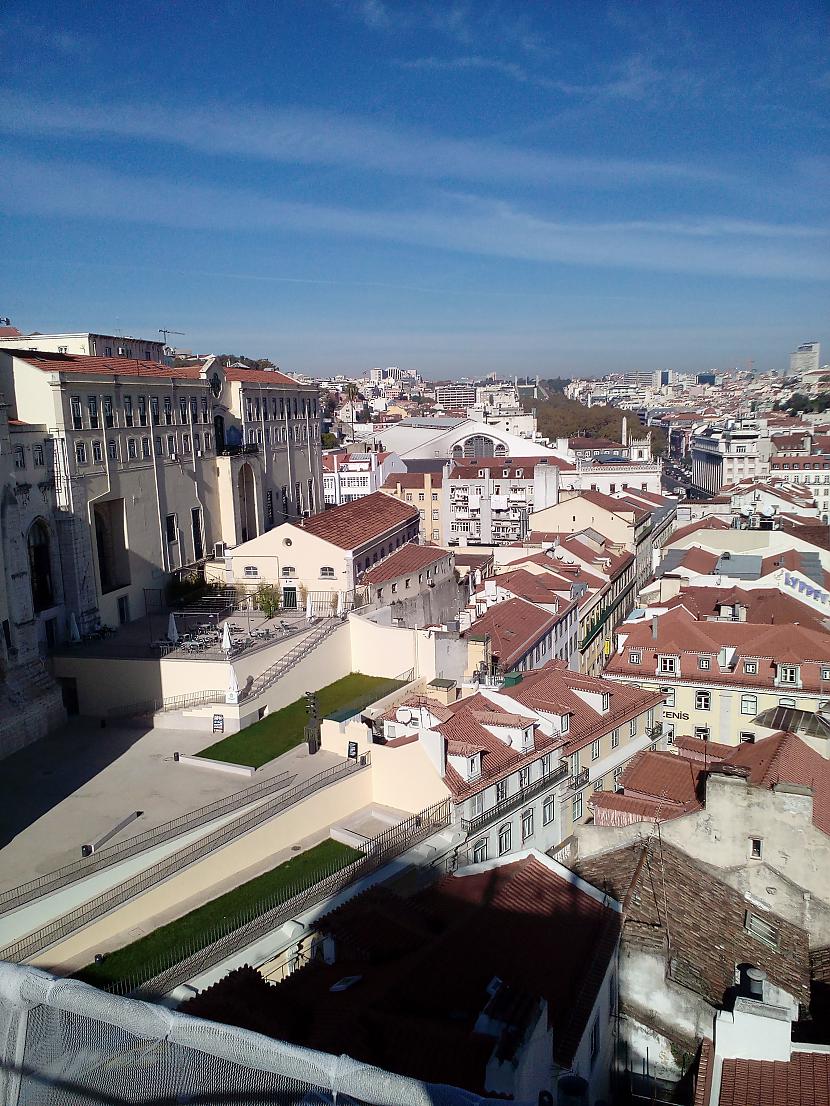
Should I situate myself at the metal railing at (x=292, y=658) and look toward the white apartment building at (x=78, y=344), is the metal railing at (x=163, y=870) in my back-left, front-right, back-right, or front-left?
back-left

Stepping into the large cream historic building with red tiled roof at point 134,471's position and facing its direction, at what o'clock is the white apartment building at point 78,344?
the white apartment building at point 78,344 is roughly at 7 o'clock from the large cream historic building with red tiled roof at point 134,471.

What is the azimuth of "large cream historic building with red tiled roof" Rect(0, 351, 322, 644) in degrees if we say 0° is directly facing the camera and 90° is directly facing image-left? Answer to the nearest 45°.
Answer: approximately 315°

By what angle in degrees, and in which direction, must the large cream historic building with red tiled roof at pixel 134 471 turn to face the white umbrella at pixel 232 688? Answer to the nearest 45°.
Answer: approximately 45° to its right

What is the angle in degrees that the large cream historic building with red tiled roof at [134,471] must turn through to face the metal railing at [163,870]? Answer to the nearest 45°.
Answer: approximately 45° to its right

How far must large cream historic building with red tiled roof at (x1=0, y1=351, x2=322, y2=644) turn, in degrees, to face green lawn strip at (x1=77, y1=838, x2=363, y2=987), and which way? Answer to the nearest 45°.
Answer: approximately 45° to its right

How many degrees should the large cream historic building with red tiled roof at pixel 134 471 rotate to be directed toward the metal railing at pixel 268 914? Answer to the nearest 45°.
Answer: approximately 45° to its right

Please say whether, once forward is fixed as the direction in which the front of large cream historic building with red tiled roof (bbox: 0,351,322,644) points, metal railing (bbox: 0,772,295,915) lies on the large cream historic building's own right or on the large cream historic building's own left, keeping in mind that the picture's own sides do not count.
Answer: on the large cream historic building's own right
